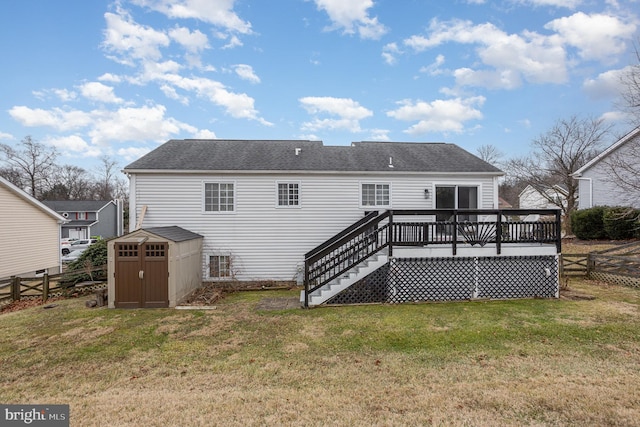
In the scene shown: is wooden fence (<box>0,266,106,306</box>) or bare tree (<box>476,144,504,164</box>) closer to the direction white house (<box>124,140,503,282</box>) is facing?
the bare tree

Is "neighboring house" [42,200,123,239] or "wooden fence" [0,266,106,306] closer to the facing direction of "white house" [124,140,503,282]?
the neighboring house

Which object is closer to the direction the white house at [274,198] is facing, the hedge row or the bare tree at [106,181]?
the bare tree

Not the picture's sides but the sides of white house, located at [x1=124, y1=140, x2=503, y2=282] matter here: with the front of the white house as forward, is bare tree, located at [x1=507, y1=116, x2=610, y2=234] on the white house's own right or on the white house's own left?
on the white house's own right

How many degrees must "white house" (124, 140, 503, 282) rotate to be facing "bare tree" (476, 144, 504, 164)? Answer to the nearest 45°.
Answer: approximately 45° to its right

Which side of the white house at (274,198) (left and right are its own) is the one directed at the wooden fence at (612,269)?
right

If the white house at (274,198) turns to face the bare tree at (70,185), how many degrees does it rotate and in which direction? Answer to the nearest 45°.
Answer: approximately 45° to its left

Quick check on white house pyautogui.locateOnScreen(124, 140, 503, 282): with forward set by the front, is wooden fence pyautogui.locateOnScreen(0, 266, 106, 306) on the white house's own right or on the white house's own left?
on the white house's own left

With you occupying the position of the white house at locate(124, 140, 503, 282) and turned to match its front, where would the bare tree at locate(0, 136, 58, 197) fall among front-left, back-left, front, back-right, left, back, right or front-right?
front-left

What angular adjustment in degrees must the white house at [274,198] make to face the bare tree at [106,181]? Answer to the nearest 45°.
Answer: approximately 45° to its left

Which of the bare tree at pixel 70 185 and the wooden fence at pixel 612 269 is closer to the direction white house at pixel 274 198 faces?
the bare tree

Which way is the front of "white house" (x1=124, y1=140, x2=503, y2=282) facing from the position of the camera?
facing away from the viewer
